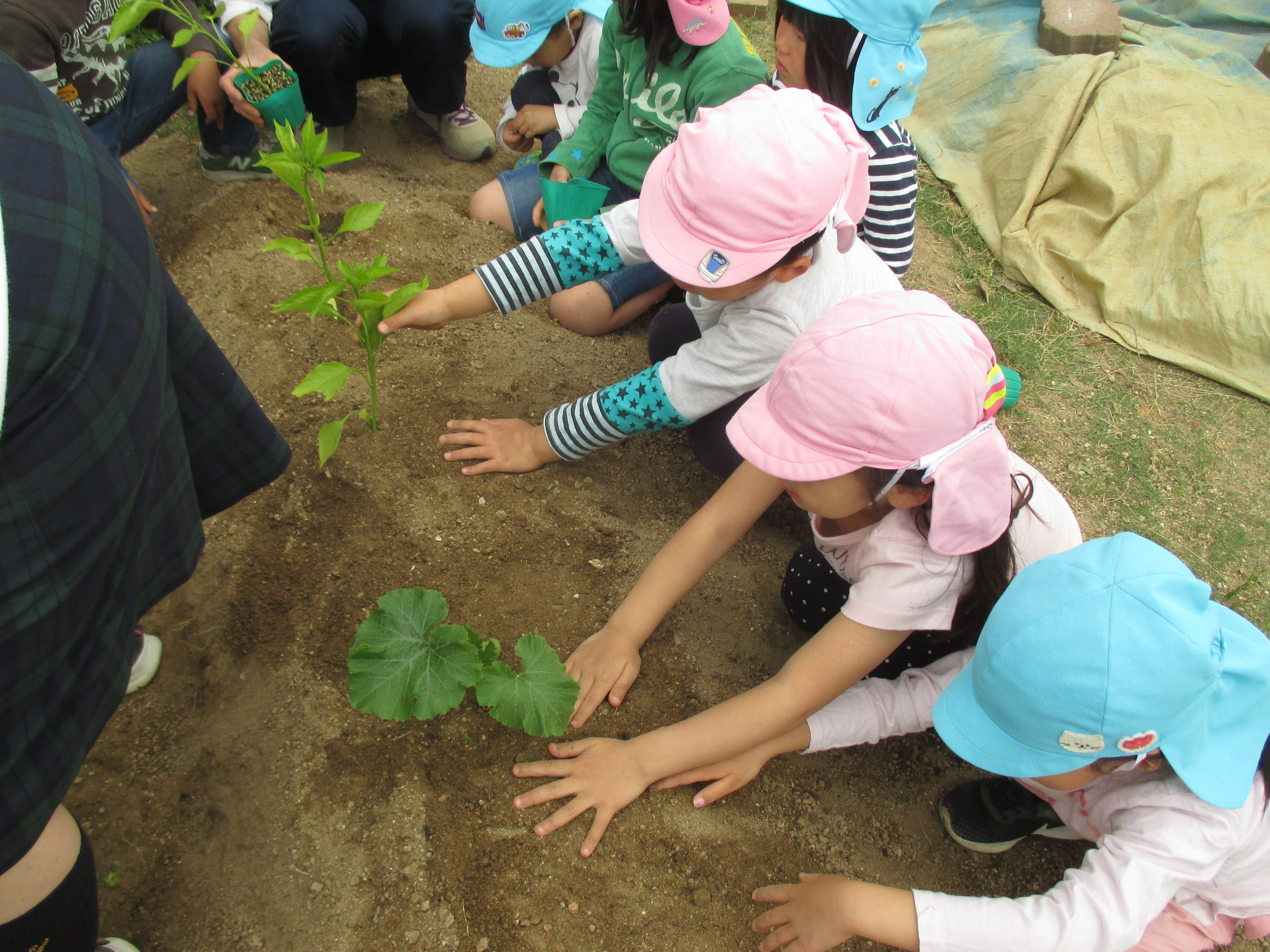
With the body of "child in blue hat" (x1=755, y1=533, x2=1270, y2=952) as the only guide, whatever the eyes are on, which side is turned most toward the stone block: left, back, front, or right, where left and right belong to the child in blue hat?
right

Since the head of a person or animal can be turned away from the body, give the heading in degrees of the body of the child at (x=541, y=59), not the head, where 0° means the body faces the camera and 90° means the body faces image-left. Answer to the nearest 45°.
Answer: approximately 45°

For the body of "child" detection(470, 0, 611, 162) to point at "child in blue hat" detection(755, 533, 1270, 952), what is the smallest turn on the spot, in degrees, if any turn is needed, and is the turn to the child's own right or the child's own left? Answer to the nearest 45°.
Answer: approximately 45° to the child's own left

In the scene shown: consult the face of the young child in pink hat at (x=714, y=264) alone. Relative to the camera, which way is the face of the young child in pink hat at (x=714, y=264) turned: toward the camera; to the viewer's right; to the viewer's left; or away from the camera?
to the viewer's left

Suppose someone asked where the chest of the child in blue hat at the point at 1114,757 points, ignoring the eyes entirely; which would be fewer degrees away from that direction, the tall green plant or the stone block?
the tall green plant

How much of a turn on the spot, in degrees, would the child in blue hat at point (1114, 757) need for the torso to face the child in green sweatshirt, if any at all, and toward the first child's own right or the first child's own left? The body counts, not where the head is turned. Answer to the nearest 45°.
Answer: approximately 45° to the first child's own right

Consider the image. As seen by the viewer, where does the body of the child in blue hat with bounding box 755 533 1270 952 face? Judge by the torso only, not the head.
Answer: to the viewer's left

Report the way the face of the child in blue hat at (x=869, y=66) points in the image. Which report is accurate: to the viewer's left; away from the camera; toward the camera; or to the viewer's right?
to the viewer's left

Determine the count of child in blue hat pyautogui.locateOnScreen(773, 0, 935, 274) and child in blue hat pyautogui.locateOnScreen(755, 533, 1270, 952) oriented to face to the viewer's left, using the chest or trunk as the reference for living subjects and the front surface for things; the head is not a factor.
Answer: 2

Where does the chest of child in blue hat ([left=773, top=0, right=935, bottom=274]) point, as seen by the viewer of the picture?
to the viewer's left
